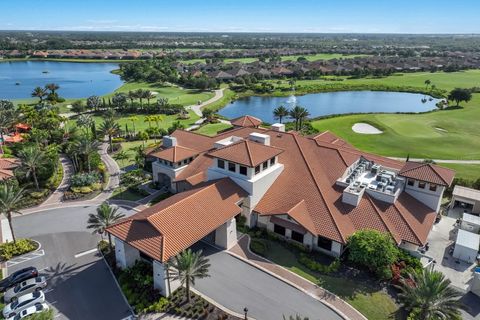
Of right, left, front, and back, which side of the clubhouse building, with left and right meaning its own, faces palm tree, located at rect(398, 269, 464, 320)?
left

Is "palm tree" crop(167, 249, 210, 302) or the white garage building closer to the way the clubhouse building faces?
the palm tree

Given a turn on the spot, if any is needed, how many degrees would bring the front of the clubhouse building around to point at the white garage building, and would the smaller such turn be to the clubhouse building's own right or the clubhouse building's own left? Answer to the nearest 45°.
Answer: approximately 135° to the clubhouse building's own left

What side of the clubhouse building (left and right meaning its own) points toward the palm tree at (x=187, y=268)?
front

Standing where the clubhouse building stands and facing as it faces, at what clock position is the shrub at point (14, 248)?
The shrub is roughly at 1 o'clock from the clubhouse building.

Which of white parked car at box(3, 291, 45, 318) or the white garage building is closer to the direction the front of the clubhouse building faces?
the white parked car

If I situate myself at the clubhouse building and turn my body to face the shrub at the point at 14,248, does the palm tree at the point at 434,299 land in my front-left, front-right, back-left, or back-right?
back-left

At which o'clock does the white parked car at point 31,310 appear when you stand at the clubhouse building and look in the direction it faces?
The white parked car is roughly at 12 o'clock from the clubhouse building.

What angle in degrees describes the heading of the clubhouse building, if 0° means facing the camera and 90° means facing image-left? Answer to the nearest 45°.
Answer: approximately 45°
